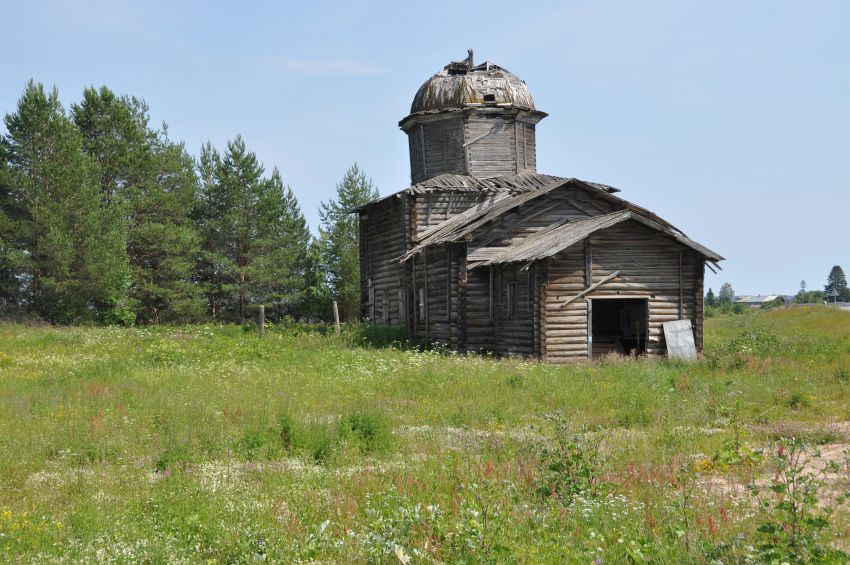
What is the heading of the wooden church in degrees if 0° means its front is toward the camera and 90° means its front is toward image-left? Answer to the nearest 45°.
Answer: approximately 315°

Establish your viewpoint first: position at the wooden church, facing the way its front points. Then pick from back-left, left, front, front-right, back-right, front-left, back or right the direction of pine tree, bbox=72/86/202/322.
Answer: back

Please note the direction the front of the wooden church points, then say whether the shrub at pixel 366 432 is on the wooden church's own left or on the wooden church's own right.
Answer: on the wooden church's own right

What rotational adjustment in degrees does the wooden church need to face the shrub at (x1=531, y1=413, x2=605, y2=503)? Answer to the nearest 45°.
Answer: approximately 45° to its right

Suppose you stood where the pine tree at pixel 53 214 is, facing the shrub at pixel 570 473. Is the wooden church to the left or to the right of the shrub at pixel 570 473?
left

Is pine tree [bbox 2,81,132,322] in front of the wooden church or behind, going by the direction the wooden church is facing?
behind

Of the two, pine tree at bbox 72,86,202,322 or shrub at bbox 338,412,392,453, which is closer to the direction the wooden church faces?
the shrub

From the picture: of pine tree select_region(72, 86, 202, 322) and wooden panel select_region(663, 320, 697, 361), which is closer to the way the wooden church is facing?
the wooden panel
